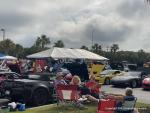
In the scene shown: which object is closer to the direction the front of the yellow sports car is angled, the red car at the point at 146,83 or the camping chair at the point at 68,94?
the camping chair

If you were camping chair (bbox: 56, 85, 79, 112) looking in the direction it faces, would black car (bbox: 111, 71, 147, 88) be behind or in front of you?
in front

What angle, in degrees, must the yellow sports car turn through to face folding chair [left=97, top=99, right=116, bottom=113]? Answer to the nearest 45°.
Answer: approximately 45° to its left

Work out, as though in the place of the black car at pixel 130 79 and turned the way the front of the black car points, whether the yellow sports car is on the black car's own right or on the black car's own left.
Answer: on the black car's own right

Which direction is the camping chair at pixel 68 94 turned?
away from the camera

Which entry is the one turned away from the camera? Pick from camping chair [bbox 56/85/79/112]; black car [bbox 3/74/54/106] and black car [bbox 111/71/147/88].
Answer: the camping chair

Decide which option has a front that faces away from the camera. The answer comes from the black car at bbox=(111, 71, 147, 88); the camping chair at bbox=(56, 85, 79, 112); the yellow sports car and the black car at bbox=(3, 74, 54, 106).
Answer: the camping chair

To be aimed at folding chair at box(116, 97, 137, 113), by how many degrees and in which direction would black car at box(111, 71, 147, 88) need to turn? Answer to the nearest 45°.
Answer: approximately 45° to its left

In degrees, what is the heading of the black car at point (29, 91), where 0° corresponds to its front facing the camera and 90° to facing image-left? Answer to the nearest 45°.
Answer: approximately 45°

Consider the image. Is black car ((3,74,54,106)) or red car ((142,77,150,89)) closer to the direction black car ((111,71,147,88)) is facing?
the black car

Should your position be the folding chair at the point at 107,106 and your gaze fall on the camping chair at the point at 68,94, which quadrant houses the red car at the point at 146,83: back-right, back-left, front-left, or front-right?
front-right

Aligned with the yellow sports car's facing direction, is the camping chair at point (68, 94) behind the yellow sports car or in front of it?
in front

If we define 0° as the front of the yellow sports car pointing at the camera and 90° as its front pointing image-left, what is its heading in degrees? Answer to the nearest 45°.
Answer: approximately 45°

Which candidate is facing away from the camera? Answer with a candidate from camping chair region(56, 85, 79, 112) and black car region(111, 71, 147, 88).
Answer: the camping chair

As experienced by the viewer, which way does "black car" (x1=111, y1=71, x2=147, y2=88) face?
facing the viewer and to the left of the viewer

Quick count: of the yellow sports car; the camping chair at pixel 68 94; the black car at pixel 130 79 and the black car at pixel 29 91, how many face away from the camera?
1

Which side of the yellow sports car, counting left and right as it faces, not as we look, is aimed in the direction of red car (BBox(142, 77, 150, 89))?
left
